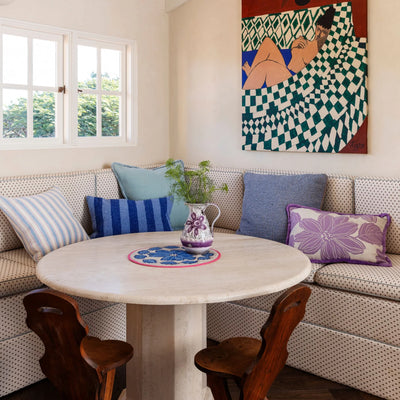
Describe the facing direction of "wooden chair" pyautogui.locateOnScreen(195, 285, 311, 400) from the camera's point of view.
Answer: facing away from the viewer and to the left of the viewer

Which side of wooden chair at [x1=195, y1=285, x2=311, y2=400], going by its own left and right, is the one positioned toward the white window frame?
front

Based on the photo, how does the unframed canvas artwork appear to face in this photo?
toward the camera

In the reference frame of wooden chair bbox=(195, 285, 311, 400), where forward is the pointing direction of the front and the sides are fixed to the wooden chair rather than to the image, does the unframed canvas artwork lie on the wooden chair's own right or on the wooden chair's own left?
on the wooden chair's own right

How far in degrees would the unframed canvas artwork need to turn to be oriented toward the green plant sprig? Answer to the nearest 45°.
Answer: approximately 45° to its right

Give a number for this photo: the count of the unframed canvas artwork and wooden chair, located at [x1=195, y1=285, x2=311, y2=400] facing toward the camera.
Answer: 1

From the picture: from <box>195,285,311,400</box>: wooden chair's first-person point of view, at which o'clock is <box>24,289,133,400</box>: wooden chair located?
<box>24,289,133,400</box>: wooden chair is roughly at 10 o'clock from <box>195,285,311,400</box>: wooden chair.

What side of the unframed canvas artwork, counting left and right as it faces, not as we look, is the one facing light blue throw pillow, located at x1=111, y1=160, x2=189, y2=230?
right
